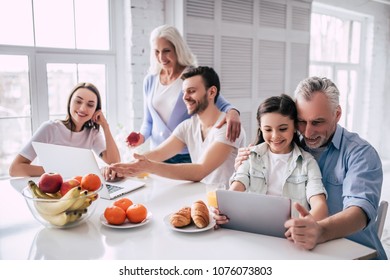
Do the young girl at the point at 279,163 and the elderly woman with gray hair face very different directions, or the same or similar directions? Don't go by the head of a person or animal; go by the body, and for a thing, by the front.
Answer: same or similar directions

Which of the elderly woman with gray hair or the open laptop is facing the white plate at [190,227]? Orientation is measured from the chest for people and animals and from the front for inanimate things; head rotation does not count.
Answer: the elderly woman with gray hair

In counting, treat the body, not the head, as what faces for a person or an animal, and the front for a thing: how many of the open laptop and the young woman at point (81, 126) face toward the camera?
1

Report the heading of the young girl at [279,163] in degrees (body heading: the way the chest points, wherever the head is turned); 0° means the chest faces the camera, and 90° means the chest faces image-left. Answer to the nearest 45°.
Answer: approximately 0°

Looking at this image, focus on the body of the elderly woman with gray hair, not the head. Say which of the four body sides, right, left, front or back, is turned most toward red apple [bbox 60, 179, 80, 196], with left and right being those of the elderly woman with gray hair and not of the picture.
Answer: front

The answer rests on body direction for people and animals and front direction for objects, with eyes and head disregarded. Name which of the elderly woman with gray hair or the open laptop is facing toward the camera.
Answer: the elderly woman with gray hair

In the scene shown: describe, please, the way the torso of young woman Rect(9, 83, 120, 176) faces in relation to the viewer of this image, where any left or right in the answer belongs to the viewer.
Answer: facing the viewer

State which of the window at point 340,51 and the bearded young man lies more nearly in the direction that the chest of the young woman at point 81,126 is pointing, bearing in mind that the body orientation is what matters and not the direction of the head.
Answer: the bearded young man

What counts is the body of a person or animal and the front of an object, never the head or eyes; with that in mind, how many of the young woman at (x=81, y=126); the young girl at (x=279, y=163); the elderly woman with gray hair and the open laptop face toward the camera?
3
